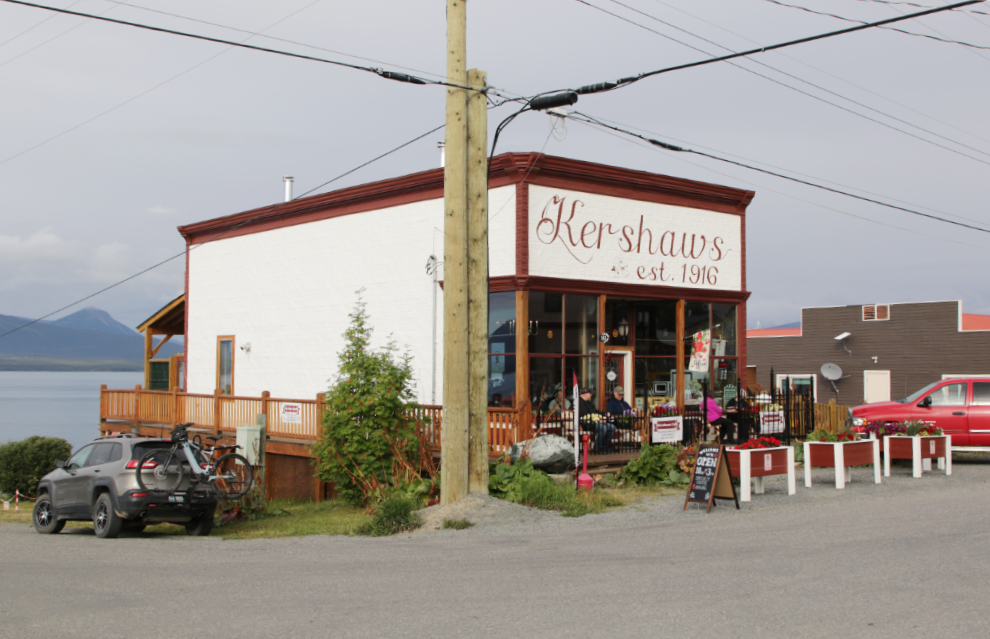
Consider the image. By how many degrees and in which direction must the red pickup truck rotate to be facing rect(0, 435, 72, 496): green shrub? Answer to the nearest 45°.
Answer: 0° — it already faces it

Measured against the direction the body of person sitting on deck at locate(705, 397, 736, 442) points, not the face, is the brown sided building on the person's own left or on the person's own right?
on the person's own left

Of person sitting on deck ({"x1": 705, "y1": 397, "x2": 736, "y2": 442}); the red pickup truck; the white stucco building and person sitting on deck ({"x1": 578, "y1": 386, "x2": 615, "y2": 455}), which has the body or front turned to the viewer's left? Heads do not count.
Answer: the red pickup truck

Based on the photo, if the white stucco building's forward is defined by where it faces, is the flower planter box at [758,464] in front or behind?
in front

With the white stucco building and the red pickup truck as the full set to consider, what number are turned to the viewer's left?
1

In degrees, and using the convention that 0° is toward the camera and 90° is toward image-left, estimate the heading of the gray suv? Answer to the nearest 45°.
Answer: approximately 135°

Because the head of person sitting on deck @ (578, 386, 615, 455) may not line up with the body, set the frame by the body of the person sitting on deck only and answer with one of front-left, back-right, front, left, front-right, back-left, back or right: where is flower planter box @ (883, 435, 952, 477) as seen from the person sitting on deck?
front-left

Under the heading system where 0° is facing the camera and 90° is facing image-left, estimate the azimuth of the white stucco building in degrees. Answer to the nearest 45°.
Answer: approximately 315°

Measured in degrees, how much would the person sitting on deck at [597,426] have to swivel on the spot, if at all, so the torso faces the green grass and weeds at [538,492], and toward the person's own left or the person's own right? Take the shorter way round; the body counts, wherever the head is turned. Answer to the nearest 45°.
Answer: approximately 45° to the person's own right

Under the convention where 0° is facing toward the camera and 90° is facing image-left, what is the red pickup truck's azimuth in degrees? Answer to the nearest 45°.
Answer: approximately 90°

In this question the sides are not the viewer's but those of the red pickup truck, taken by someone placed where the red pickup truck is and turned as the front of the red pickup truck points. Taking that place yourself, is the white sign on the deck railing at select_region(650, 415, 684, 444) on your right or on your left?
on your left

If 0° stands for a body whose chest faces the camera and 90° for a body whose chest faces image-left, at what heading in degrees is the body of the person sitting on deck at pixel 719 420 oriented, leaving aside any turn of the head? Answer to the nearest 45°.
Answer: approximately 270°

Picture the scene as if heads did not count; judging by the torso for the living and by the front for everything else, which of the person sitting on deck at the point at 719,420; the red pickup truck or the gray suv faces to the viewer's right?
the person sitting on deck

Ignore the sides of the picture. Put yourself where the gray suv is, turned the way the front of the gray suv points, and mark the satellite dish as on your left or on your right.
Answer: on your right
